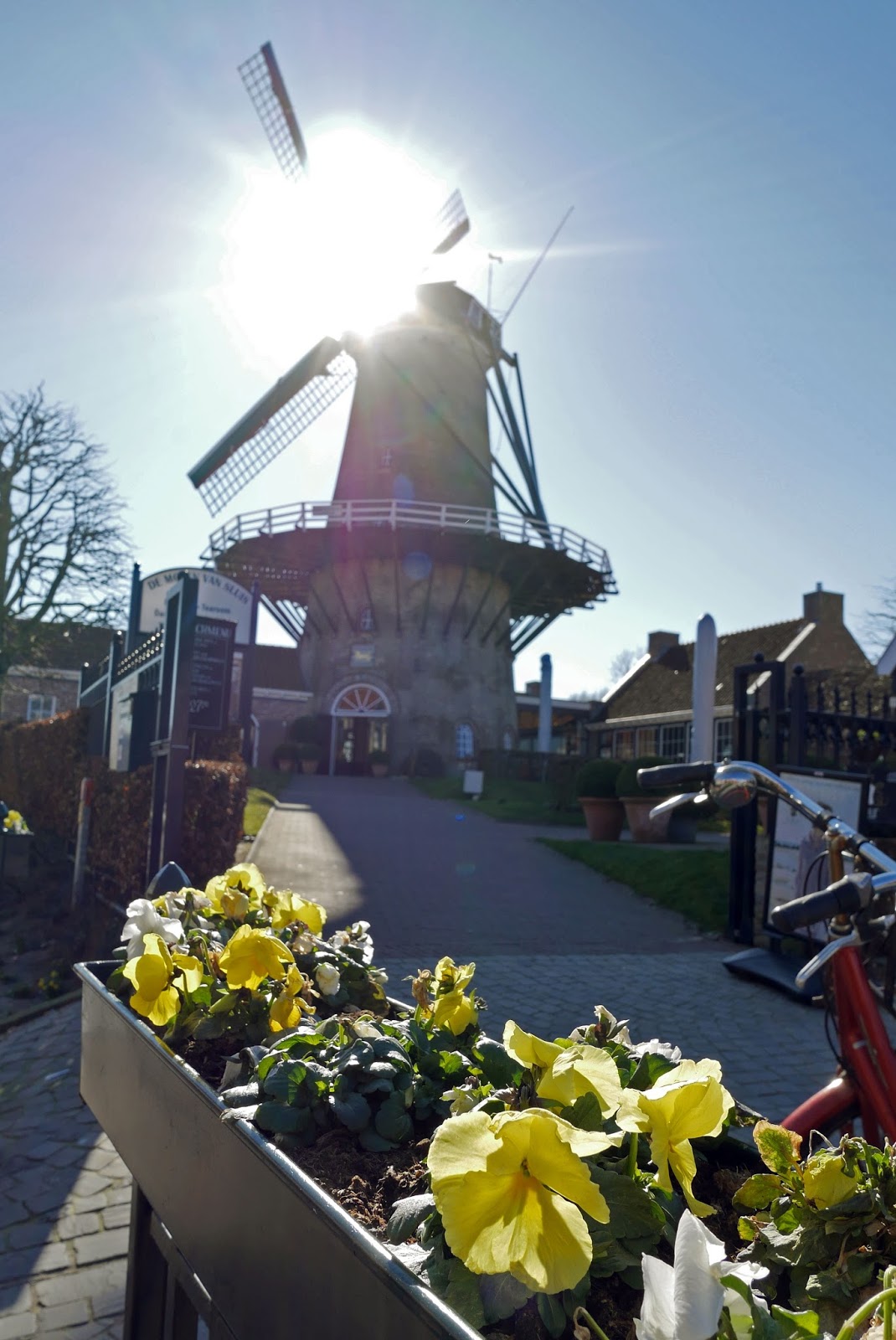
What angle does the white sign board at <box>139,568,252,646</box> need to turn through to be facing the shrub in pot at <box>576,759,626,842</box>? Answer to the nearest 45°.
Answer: approximately 90° to its left

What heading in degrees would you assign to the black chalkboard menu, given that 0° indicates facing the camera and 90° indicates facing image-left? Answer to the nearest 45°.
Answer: approximately 0°

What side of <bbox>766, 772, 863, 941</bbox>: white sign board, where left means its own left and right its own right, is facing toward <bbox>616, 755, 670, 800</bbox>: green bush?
back

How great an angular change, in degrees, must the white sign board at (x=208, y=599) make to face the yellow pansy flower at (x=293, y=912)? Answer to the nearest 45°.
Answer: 0° — it already faces it

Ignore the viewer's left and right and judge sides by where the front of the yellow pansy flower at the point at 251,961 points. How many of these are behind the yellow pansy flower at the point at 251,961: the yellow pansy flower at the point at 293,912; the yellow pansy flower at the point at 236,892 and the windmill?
3

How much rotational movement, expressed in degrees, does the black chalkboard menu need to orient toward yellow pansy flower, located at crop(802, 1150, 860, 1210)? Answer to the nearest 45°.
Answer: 0° — it already faces it

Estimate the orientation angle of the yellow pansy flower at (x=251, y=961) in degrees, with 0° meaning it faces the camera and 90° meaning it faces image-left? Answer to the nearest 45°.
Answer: approximately 0°

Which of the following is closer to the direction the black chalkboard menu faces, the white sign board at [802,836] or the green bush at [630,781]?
the white sign board

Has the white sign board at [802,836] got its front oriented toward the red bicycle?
yes

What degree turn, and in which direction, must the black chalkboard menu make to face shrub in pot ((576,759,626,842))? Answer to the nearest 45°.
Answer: approximately 135° to its left

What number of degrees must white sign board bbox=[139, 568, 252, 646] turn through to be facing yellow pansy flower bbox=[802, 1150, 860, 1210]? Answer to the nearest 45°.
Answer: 0° — it already faces it
